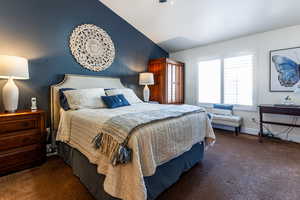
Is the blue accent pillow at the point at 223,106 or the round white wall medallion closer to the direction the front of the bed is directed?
the blue accent pillow

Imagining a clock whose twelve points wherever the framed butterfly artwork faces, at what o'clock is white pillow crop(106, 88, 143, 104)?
The white pillow is roughly at 2 o'clock from the framed butterfly artwork.

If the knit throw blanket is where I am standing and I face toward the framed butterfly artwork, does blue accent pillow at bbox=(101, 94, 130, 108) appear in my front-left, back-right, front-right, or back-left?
front-left

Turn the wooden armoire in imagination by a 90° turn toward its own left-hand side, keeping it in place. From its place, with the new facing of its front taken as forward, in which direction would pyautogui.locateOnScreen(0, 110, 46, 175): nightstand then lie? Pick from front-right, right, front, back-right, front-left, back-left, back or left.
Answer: back

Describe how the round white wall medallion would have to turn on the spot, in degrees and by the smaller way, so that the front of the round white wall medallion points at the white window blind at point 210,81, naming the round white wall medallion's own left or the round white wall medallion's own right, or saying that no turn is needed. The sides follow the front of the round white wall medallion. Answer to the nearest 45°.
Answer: approximately 45° to the round white wall medallion's own left

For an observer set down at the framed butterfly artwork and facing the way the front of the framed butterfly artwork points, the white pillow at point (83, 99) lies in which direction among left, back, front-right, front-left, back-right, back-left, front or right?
front

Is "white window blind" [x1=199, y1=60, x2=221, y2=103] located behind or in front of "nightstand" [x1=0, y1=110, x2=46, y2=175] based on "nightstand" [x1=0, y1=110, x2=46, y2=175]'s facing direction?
in front

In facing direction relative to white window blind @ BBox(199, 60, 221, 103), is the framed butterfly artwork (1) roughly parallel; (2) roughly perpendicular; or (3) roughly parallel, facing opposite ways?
roughly parallel

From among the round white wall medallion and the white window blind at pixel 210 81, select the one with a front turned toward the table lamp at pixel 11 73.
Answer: the white window blind

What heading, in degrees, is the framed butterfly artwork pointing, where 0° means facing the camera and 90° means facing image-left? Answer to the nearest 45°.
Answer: approximately 45°

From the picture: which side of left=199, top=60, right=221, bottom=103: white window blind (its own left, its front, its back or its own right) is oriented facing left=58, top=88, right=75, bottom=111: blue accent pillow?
front

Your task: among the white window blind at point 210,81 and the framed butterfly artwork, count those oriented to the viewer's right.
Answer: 0

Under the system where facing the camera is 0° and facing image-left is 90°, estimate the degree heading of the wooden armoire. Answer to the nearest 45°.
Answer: approximately 315°

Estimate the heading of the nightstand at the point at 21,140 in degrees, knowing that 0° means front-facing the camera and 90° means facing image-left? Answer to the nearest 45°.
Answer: approximately 315°

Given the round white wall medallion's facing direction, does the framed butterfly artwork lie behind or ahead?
ahead

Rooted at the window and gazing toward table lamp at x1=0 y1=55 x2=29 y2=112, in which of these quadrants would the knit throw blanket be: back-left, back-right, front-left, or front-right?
front-left

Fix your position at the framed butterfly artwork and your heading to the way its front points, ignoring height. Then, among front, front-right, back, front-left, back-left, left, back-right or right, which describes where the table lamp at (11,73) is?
front
